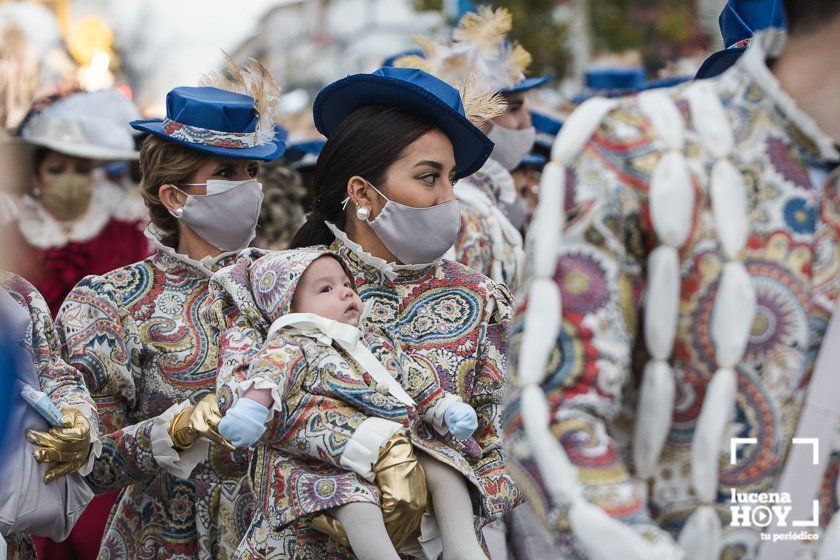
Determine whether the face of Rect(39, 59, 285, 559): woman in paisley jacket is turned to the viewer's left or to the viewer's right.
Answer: to the viewer's right

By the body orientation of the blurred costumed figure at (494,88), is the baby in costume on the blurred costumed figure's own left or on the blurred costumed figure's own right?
on the blurred costumed figure's own right

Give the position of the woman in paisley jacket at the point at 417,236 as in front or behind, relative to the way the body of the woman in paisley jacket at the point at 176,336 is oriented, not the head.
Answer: in front

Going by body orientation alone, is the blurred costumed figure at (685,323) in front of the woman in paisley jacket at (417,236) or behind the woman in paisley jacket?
in front

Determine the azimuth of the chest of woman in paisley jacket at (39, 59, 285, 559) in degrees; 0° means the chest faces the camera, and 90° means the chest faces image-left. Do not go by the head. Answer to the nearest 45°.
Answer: approximately 315°

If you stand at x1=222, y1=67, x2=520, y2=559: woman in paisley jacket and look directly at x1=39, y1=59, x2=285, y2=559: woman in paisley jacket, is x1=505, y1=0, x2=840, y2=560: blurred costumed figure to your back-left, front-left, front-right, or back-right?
back-left

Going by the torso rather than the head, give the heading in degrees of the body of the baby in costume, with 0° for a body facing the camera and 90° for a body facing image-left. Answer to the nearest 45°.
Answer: approximately 315°
